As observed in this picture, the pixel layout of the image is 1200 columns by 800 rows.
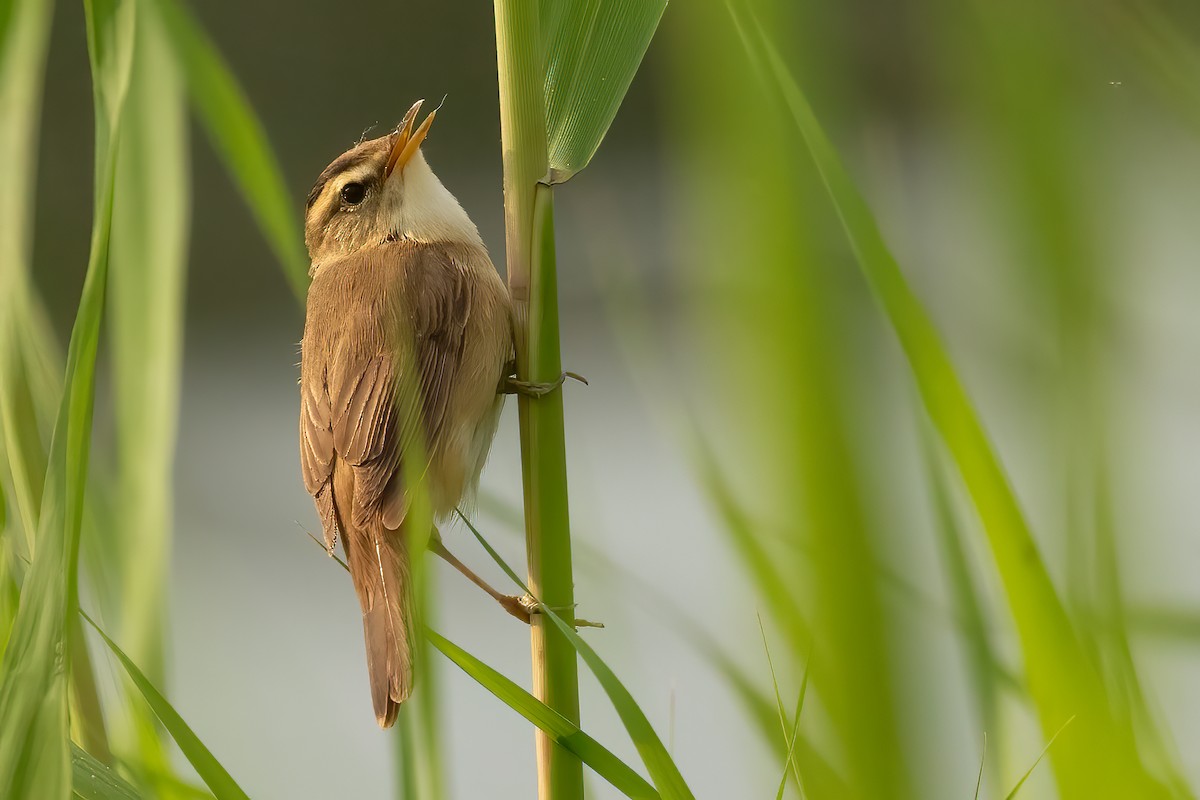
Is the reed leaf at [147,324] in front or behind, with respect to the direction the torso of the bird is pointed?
behind

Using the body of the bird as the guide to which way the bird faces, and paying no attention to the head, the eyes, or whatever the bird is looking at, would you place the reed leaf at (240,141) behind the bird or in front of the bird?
behind

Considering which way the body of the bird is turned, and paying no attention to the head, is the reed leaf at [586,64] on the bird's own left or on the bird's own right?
on the bird's own right

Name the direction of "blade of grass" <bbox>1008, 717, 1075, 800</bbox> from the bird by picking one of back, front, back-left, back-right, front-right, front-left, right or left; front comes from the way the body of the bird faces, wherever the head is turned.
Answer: front-right

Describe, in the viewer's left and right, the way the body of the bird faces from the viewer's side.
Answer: facing away from the viewer and to the right of the viewer
